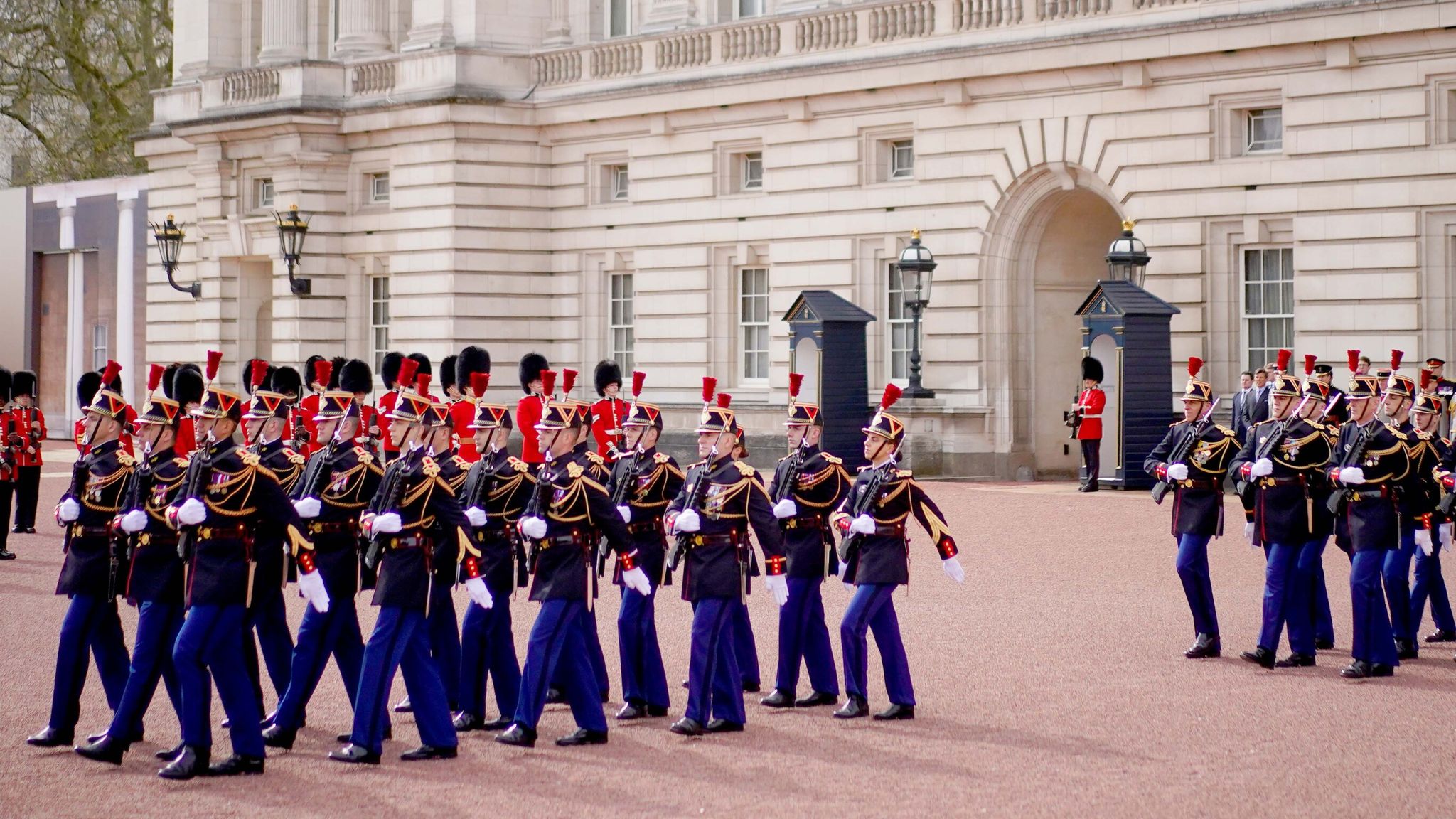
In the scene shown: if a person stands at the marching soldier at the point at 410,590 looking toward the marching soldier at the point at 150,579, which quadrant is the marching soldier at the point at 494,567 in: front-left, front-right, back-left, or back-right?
back-right

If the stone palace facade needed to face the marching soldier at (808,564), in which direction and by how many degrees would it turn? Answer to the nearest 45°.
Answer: approximately 45° to its left

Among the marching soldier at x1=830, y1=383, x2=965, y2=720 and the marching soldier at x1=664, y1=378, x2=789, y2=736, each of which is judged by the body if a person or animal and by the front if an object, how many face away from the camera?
0

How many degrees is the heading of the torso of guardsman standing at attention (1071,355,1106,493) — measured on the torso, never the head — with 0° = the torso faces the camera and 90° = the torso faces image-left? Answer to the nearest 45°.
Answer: approximately 45°
